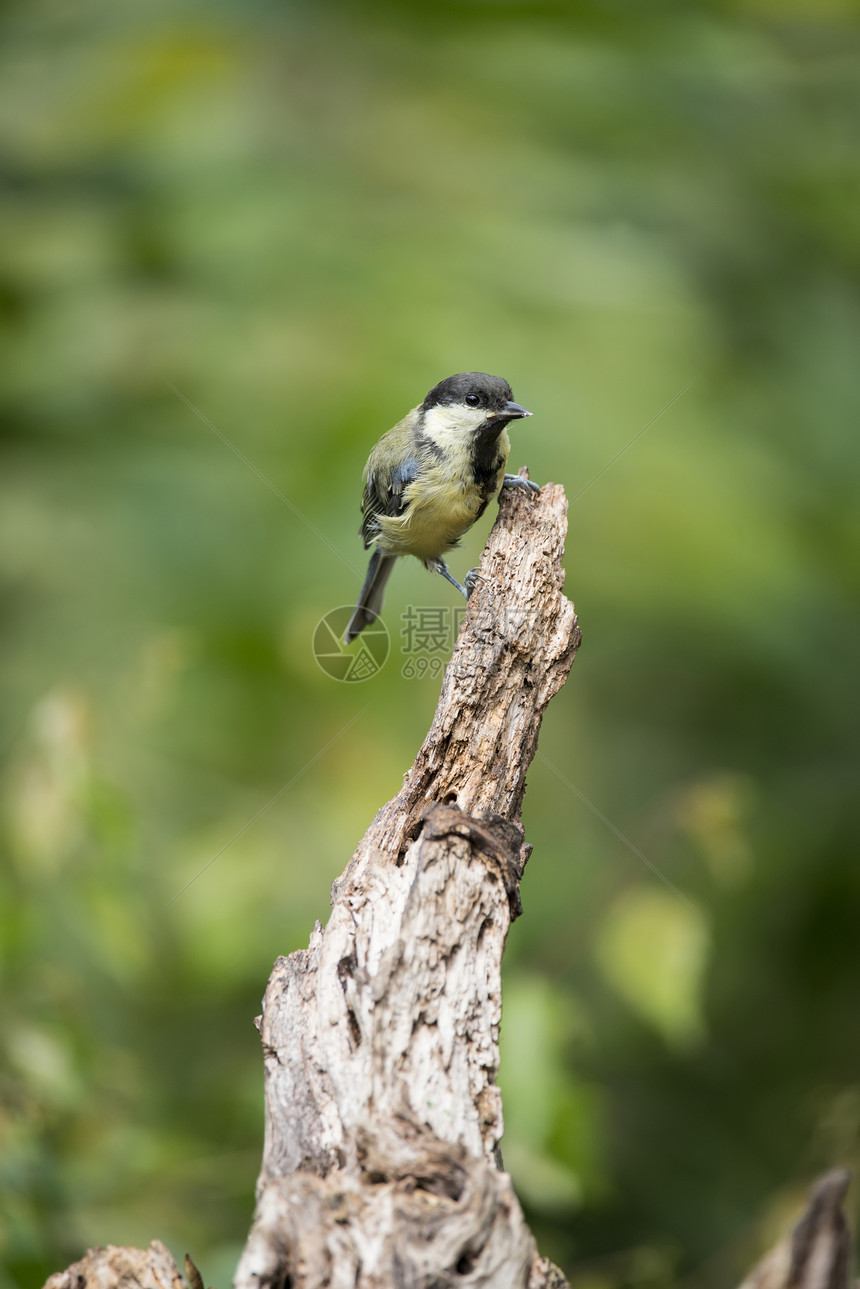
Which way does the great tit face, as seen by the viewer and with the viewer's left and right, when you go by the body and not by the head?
facing the viewer and to the right of the viewer
